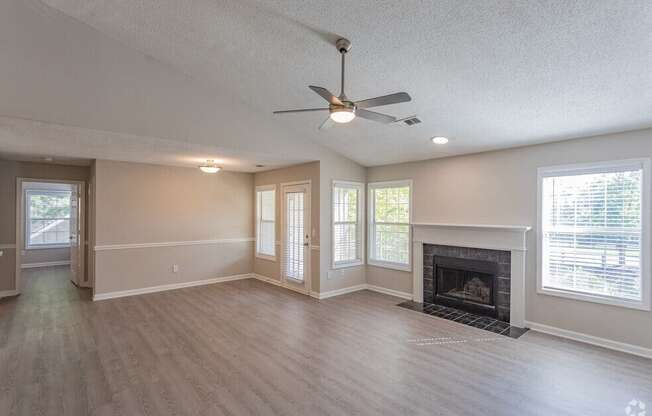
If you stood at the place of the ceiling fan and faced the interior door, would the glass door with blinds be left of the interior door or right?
right

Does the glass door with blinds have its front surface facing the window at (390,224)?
no

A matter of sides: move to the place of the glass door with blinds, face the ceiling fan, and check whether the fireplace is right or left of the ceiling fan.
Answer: left

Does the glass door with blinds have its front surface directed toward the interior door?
no

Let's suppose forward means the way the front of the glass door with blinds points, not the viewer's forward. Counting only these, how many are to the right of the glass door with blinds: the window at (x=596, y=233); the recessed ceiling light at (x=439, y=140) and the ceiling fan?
0

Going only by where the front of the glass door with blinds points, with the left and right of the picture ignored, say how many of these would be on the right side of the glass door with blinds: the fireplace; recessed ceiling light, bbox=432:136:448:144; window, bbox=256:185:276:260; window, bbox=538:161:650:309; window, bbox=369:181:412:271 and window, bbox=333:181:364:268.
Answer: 1

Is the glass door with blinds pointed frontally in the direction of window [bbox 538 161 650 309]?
no

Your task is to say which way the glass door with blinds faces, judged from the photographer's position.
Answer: facing the viewer and to the left of the viewer

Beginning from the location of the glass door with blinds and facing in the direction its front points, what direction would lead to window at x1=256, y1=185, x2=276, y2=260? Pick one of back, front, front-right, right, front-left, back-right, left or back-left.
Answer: right

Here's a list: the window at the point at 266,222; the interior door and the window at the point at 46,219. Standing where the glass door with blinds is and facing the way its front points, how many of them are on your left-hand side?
0

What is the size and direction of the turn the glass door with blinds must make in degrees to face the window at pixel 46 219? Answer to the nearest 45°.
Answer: approximately 90° to its right

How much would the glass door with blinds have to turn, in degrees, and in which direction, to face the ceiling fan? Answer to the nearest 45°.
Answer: approximately 45° to its left

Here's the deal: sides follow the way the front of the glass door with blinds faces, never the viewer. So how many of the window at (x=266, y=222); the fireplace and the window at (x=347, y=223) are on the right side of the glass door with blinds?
1

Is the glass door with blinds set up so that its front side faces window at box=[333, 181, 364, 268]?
no

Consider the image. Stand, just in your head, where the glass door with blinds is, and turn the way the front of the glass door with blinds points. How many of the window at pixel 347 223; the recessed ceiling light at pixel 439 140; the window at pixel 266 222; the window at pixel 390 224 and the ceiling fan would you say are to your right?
1
